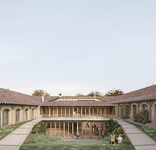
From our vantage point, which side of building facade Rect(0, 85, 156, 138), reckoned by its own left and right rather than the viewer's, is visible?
front
